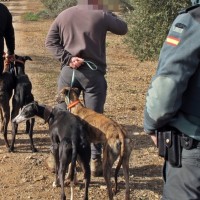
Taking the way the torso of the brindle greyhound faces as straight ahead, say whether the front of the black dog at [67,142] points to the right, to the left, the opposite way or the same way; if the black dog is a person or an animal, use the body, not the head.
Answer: the same way

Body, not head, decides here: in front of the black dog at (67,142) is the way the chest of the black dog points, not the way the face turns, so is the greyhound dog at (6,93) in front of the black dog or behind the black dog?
in front

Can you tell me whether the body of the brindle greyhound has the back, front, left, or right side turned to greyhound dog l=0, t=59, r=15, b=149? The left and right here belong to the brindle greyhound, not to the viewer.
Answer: front

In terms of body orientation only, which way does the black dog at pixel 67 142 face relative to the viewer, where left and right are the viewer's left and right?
facing away from the viewer and to the left of the viewer

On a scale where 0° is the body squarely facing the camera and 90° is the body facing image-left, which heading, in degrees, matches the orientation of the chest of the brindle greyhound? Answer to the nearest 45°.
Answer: approximately 135°
